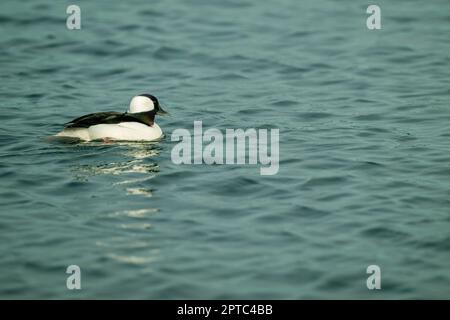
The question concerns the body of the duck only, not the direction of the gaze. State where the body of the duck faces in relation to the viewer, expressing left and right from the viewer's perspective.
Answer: facing to the right of the viewer
